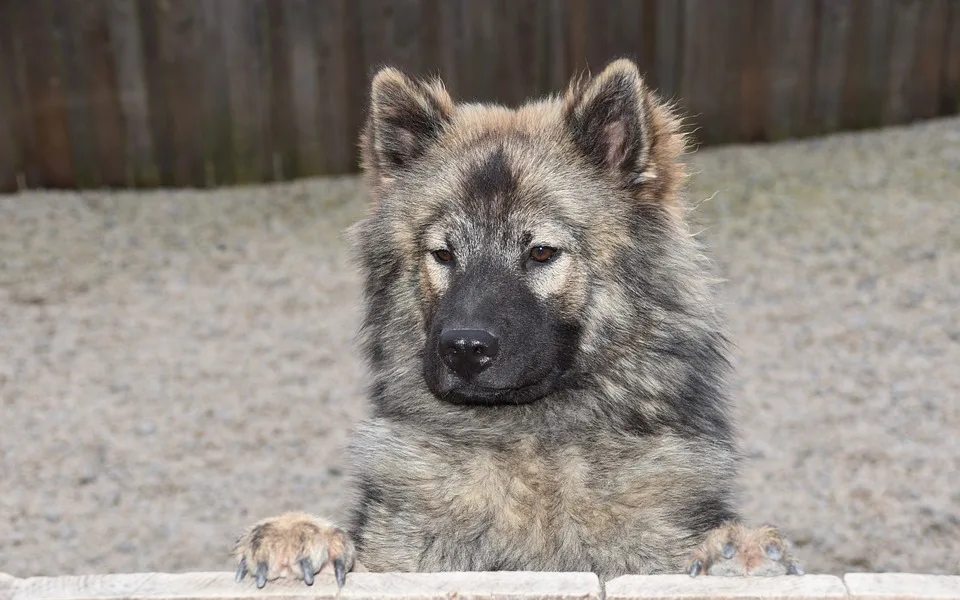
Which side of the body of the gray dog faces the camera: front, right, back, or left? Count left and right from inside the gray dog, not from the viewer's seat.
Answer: front

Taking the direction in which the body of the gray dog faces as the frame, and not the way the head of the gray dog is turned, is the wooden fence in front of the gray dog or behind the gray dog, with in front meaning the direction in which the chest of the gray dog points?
behind
